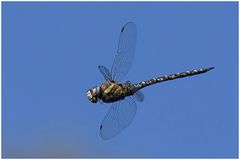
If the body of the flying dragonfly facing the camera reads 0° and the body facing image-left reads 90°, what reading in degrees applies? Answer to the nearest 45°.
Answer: approximately 90°
